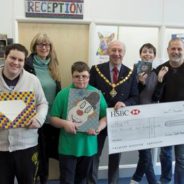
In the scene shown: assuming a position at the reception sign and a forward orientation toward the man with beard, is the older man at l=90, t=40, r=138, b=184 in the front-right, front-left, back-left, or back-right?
front-right

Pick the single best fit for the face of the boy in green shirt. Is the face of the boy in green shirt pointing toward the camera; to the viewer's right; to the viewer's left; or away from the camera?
toward the camera

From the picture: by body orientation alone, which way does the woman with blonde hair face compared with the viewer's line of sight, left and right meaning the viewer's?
facing the viewer

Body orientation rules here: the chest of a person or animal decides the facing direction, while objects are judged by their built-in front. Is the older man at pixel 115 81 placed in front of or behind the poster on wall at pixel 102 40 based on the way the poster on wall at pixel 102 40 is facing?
in front

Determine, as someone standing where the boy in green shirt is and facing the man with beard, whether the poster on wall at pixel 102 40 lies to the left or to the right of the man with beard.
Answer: left

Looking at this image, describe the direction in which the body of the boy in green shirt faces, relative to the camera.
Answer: toward the camera

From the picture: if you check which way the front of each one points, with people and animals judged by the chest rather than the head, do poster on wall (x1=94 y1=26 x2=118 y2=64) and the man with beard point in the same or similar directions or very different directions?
same or similar directions

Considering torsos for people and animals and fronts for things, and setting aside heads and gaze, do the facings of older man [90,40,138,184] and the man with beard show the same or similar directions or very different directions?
same or similar directions

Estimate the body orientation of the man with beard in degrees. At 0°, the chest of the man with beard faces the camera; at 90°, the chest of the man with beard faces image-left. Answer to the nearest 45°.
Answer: approximately 0°

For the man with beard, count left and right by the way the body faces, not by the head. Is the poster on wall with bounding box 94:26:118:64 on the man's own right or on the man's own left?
on the man's own right

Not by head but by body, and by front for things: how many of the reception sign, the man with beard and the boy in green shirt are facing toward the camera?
3

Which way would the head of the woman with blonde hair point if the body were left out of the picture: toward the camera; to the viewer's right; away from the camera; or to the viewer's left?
toward the camera

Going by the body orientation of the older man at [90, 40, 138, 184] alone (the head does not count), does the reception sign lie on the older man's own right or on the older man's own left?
on the older man's own right
